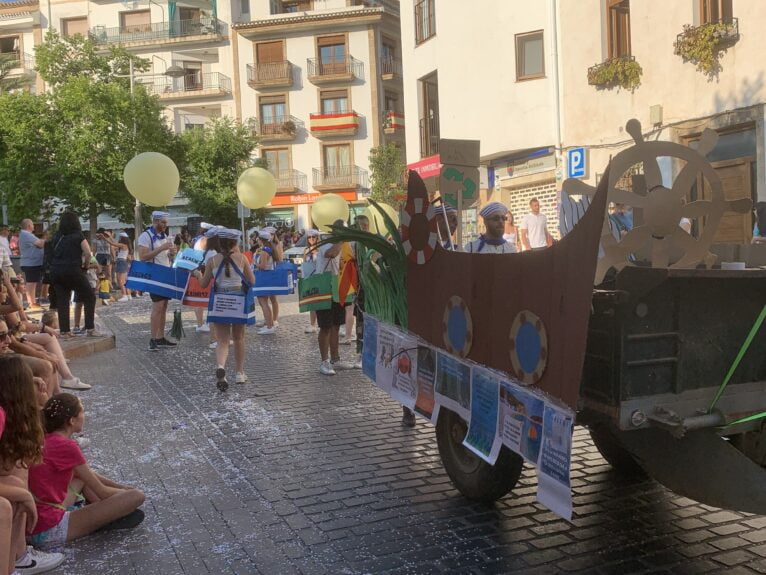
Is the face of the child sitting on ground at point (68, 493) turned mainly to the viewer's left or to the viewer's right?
to the viewer's right

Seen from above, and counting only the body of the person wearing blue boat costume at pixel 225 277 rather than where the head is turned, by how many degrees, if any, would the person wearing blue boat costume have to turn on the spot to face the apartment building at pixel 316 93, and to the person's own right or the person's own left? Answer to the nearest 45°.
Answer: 0° — they already face it

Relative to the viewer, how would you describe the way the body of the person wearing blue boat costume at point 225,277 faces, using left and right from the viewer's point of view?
facing away from the viewer

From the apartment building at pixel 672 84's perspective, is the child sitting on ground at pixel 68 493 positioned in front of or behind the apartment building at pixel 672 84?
in front

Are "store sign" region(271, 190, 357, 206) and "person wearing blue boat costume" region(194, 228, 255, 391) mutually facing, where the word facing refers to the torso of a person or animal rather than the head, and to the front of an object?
yes

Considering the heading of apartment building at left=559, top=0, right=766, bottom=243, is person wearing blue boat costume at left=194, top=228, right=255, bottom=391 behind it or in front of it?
in front

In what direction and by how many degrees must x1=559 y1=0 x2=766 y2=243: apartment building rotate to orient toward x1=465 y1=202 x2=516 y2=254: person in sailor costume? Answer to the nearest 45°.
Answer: approximately 45° to its left

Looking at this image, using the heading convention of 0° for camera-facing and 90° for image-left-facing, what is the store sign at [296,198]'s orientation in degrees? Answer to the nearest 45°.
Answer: approximately 0°

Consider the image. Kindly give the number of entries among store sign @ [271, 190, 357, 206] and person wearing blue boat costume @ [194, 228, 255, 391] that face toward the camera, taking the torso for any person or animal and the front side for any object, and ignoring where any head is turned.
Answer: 1

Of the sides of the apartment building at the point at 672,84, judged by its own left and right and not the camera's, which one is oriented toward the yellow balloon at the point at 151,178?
front

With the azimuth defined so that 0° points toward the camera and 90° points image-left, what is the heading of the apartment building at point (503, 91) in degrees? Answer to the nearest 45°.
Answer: approximately 45°
